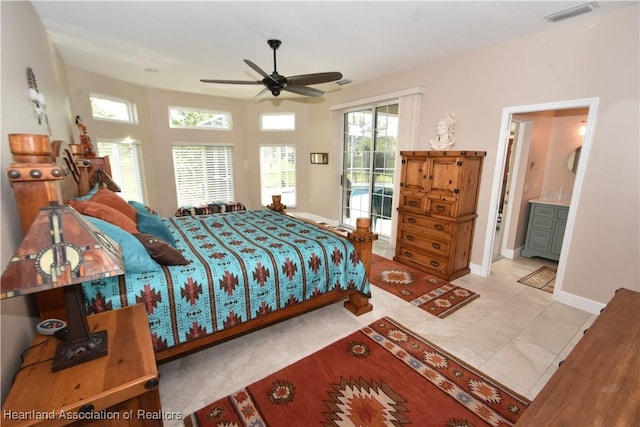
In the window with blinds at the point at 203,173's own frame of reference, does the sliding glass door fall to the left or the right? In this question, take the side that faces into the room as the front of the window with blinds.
on its left

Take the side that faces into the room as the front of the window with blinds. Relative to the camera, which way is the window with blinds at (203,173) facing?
toward the camera

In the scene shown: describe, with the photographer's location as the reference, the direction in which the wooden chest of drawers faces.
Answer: facing the viewer and to the left of the viewer

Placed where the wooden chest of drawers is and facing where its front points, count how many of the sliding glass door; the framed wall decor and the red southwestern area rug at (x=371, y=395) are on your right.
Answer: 2

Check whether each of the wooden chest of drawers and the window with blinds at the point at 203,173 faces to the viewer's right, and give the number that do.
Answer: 0

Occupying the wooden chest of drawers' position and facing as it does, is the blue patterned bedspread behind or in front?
in front

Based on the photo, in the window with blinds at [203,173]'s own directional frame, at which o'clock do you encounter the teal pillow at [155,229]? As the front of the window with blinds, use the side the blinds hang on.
The teal pillow is roughly at 12 o'clock from the window with blinds.

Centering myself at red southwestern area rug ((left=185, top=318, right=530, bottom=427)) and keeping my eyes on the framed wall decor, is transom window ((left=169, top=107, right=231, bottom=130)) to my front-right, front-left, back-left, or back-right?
front-left

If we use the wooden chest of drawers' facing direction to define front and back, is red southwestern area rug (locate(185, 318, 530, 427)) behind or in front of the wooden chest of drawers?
in front

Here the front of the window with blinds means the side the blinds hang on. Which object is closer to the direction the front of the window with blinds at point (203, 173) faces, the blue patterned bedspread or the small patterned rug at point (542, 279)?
the blue patterned bedspread

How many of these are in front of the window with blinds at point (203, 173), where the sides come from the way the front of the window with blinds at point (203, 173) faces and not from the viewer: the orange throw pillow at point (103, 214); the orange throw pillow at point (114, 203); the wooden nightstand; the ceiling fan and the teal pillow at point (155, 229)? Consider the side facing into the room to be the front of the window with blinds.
5

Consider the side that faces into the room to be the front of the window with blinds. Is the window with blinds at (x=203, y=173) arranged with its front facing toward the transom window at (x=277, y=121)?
no

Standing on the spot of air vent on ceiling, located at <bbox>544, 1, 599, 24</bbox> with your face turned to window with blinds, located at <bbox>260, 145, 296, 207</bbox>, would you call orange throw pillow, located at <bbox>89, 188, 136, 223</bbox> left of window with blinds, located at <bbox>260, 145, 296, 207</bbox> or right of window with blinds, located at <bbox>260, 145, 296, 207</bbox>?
left

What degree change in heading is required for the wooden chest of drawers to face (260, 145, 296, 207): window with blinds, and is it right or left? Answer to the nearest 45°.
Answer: approximately 90° to its right

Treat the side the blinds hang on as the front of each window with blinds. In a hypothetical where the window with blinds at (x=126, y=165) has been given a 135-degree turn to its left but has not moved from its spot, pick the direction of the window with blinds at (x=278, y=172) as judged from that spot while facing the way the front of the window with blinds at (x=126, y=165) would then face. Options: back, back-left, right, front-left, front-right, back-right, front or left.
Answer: right

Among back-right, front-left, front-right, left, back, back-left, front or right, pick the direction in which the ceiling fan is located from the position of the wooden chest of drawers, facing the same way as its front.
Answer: front

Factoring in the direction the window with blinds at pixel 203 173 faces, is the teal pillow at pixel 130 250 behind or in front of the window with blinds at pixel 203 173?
in front

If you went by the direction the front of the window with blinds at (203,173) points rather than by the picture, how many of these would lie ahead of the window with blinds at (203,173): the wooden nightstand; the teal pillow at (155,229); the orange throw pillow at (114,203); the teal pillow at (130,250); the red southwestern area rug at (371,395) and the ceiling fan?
6

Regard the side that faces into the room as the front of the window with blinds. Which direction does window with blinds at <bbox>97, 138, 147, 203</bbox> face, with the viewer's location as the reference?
facing the viewer and to the right of the viewer
